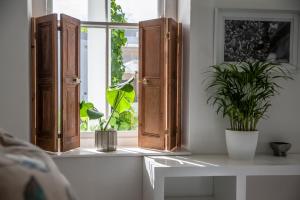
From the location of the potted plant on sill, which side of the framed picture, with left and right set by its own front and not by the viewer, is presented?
right

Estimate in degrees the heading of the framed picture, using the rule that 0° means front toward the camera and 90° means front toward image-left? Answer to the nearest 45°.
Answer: approximately 0°

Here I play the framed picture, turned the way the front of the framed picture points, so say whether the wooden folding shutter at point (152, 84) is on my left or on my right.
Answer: on my right

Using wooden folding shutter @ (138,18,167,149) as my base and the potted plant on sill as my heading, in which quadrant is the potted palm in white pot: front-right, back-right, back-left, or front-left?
back-left
